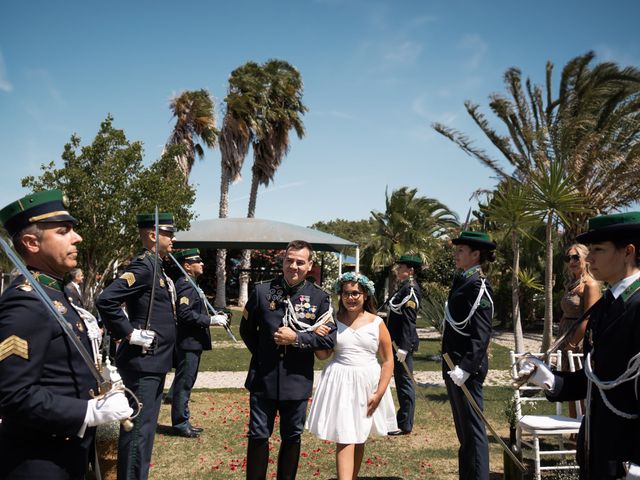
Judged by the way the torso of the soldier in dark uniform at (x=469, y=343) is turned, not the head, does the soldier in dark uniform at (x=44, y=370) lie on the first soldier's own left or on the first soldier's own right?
on the first soldier's own left

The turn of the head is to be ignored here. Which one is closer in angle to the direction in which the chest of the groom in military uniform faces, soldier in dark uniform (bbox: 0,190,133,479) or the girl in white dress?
the soldier in dark uniform

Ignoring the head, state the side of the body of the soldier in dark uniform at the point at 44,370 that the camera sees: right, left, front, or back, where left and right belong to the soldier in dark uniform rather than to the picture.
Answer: right

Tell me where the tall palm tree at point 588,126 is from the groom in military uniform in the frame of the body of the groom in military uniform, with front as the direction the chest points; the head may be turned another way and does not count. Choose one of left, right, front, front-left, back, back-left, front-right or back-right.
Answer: back-left

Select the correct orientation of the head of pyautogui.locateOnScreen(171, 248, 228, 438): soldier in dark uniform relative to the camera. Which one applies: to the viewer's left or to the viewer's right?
to the viewer's right

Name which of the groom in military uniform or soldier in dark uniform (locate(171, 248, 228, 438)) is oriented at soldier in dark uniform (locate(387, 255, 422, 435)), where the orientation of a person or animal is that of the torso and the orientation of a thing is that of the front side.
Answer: soldier in dark uniform (locate(171, 248, 228, 438))

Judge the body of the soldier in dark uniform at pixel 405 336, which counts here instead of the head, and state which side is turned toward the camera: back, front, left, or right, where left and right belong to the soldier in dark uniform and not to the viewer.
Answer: left

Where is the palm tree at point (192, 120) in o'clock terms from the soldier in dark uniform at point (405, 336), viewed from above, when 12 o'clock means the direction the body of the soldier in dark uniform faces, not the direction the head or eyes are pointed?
The palm tree is roughly at 2 o'clock from the soldier in dark uniform.

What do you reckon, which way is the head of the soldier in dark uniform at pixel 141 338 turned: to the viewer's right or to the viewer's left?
to the viewer's right

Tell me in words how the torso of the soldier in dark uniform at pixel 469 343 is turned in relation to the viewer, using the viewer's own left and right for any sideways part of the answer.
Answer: facing to the left of the viewer

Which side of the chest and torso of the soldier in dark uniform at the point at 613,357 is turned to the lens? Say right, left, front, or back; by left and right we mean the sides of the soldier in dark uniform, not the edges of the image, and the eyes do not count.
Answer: left

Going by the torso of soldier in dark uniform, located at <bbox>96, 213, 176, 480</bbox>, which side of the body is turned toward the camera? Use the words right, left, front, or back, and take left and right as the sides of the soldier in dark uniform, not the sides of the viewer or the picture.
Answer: right

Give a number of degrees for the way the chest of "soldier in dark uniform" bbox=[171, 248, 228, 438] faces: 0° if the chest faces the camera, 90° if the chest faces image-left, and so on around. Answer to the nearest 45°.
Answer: approximately 270°
